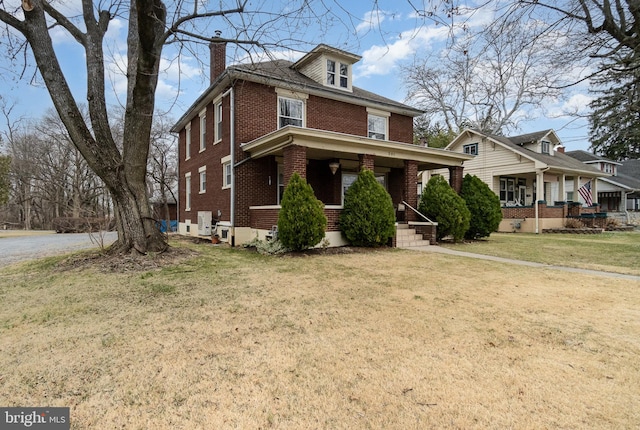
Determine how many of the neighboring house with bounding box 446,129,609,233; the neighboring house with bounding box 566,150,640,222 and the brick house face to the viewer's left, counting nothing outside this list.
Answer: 0

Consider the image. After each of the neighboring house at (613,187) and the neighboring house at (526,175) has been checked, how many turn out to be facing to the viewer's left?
0

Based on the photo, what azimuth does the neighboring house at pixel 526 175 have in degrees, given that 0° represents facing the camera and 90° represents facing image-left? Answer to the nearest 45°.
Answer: approximately 315°

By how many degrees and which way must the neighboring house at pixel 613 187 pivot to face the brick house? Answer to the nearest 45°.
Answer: approximately 45° to its right

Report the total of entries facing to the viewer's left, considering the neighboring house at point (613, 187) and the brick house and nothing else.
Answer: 0

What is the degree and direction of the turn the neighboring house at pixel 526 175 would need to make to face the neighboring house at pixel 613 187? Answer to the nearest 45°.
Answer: approximately 90° to its left

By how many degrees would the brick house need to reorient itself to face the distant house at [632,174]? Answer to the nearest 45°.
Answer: approximately 90° to its left

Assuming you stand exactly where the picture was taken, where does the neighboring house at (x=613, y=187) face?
facing the viewer and to the right of the viewer
